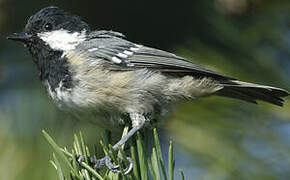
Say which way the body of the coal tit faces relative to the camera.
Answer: to the viewer's left
